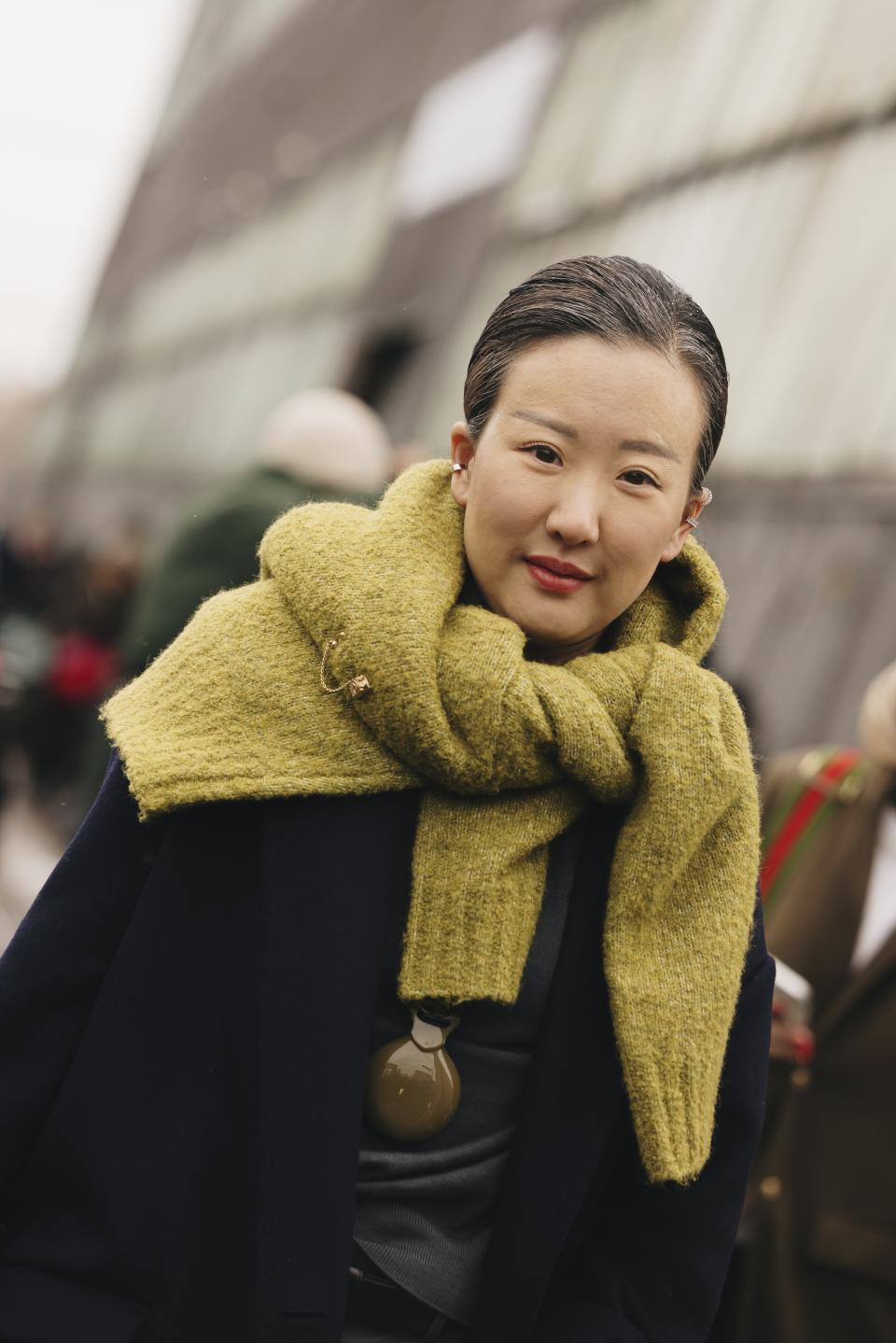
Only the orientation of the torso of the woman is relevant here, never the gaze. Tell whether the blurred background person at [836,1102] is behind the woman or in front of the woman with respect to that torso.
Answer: behind

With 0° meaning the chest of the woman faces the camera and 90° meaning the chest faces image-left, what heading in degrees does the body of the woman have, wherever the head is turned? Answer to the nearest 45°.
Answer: approximately 0°

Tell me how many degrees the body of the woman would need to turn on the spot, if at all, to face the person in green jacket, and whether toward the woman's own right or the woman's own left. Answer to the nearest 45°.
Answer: approximately 180°
